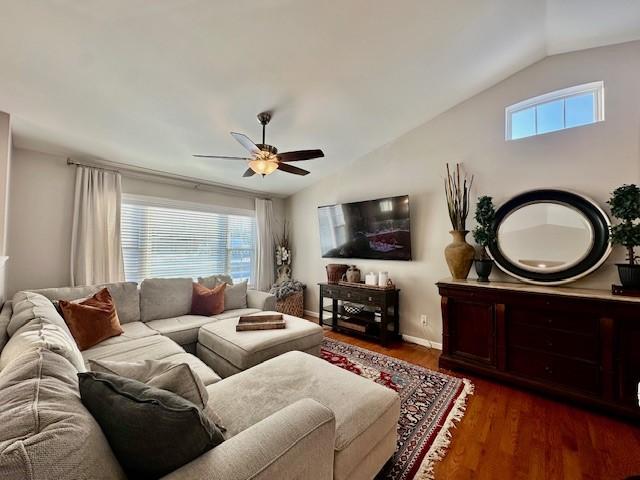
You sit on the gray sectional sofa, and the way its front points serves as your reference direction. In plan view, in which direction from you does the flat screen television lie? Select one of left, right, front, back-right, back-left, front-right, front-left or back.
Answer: front-left

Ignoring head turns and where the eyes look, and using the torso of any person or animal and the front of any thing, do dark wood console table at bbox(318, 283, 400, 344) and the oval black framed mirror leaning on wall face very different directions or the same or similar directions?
same or similar directions

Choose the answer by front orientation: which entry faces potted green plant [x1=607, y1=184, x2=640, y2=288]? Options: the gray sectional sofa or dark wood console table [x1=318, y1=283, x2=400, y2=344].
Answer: the gray sectional sofa

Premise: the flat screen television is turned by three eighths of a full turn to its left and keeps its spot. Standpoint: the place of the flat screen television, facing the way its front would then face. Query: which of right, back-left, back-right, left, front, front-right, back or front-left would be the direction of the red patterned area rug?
right

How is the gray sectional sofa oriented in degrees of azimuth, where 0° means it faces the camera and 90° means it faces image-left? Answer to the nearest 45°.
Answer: approximately 270°

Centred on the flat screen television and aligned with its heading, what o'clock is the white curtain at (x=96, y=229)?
The white curtain is roughly at 1 o'clock from the flat screen television.

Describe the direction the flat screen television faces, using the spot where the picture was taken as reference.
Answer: facing the viewer and to the left of the viewer

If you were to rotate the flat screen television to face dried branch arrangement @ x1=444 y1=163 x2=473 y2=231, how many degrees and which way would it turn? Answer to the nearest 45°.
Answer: approximately 90° to its left

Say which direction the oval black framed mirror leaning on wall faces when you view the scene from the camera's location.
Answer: facing the viewer

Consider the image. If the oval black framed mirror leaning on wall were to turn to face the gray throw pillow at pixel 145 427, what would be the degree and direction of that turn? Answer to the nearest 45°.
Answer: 0° — it already faces it

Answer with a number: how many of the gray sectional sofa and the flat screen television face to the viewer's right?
1

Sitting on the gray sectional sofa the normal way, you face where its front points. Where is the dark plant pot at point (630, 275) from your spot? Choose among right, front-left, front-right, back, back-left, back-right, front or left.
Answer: front

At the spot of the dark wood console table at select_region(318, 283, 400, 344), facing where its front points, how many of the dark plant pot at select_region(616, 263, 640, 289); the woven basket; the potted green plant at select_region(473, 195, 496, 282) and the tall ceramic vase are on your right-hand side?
1

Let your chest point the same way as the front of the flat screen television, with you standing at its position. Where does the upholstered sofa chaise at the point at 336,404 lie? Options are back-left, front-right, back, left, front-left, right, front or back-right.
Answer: front-left

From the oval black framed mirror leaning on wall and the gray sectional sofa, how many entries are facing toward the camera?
1

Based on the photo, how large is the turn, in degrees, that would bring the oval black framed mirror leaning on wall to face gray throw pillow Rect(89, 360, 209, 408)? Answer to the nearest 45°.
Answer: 0° — it already faces it

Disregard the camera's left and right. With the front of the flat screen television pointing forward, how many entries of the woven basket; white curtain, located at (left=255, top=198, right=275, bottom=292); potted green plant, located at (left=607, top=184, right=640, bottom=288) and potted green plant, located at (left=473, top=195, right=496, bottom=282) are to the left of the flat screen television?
2

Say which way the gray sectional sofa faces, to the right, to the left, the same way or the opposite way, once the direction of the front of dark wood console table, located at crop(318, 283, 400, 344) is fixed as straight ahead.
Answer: the opposite way

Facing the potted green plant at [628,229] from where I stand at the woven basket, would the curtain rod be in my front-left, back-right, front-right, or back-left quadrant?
back-right

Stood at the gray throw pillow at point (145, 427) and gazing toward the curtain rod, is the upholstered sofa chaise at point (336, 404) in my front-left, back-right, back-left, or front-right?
front-right

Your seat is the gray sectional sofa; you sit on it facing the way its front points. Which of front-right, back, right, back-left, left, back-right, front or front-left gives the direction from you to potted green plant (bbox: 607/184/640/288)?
front

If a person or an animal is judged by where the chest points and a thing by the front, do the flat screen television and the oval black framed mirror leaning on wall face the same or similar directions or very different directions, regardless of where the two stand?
same or similar directions

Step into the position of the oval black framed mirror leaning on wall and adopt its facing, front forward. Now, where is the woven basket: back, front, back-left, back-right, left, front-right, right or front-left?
right
